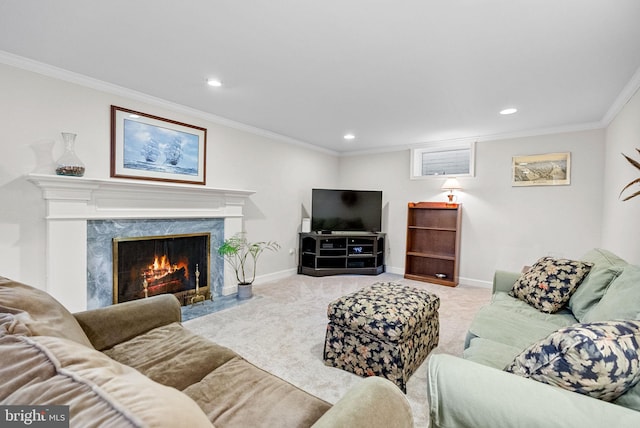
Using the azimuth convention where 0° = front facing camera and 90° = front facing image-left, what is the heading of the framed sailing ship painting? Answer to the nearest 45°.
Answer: approximately 315°

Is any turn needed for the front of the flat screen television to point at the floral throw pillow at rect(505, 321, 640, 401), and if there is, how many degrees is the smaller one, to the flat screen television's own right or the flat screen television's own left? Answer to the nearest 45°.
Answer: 0° — it already faces it

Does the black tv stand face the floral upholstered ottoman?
yes

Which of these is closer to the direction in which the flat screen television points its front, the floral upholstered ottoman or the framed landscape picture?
the floral upholstered ottoman

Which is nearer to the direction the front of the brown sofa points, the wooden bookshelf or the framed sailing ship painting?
the wooden bookshelf

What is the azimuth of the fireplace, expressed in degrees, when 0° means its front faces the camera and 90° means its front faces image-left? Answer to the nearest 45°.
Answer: approximately 315°

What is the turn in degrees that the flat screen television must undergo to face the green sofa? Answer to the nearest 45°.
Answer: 0° — it already faces it

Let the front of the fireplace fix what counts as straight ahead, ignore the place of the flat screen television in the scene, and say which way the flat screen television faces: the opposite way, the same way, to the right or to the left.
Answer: to the right

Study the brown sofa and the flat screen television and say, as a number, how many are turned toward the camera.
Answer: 1

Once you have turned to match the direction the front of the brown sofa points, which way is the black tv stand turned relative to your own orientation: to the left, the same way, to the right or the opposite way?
the opposite way

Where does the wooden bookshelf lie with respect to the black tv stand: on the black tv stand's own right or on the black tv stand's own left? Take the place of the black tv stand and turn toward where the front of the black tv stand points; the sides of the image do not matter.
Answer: on the black tv stand's own left

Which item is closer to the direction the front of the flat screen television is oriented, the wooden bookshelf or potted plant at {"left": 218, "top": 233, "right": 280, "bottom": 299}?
the potted plant

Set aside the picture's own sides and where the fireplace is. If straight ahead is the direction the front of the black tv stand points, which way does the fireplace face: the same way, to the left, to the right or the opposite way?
to the left
